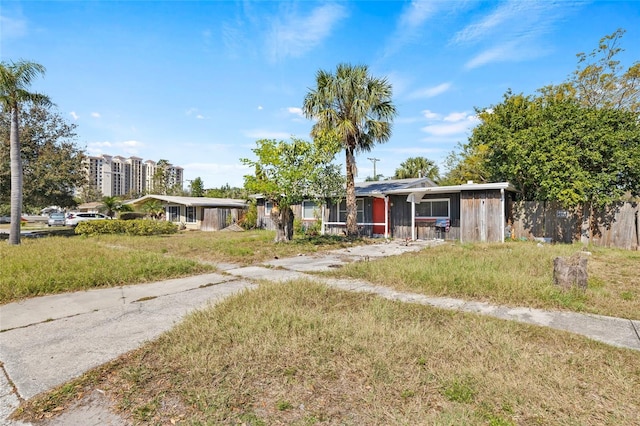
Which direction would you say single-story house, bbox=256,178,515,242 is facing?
toward the camera

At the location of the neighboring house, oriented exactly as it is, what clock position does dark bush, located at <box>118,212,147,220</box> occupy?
The dark bush is roughly at 3 o'clock from the neighboring house.

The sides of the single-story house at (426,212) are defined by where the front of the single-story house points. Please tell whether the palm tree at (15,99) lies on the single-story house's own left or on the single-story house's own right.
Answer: on the single-story house's own right

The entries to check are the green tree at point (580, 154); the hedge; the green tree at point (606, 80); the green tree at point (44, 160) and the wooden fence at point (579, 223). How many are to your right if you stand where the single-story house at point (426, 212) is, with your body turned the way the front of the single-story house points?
2

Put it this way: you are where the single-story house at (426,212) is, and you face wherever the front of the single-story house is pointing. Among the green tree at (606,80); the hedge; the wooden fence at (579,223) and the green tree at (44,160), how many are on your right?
2

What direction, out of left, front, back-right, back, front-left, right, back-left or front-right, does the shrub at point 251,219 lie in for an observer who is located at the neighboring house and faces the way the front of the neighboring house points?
left

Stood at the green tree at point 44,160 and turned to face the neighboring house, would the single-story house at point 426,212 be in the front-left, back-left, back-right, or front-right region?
front-right

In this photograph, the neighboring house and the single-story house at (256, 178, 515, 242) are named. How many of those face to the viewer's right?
0

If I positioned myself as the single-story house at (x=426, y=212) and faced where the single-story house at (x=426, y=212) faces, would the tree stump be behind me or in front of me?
in front

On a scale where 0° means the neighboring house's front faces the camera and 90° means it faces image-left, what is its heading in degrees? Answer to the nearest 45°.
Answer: approximately 45°

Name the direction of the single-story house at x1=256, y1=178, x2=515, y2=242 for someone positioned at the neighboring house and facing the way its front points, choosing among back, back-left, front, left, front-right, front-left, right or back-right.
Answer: left

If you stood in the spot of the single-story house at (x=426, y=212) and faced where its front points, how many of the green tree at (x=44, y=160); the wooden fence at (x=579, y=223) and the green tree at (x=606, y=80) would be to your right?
1

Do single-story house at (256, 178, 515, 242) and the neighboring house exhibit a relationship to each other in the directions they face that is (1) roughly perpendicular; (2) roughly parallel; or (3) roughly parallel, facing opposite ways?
roughly parallel

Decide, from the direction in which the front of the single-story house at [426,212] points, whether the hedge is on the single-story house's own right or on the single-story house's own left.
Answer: on the single-story house's own right

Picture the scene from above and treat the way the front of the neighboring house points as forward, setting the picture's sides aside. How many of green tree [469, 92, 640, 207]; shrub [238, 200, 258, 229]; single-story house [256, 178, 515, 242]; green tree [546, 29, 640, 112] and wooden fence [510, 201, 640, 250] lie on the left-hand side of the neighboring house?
5
